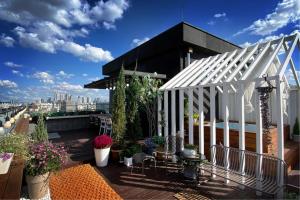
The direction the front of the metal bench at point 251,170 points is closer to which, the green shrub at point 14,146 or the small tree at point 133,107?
the green shrub

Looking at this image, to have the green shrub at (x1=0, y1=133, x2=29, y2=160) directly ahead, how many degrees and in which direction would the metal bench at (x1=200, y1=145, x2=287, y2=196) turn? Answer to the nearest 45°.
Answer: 0° — it already faces it

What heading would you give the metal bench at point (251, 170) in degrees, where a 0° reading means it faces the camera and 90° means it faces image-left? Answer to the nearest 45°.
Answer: approximately 45°

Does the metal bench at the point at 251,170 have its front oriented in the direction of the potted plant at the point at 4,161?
yes

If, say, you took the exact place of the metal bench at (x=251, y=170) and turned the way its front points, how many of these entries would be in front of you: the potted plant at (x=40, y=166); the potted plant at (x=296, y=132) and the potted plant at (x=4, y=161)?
2

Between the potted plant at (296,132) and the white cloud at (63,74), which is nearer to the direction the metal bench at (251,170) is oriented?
the white cloud

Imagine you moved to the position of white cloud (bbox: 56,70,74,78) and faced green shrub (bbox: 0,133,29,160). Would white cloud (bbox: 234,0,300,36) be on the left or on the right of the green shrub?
left

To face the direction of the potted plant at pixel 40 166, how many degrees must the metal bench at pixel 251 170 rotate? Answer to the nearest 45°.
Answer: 0° — it already faces it

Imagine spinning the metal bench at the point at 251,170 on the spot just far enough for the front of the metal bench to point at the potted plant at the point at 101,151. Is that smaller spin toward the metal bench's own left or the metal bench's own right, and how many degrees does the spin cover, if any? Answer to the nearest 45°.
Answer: approximately 45° to the metal bench's own right
